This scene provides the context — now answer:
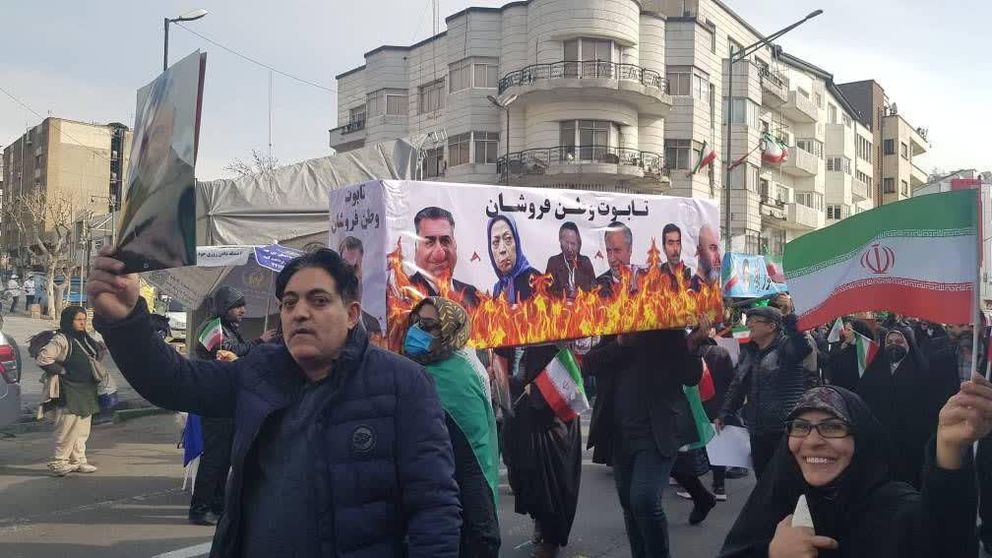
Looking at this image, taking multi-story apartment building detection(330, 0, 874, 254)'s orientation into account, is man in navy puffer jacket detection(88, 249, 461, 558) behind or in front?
in front

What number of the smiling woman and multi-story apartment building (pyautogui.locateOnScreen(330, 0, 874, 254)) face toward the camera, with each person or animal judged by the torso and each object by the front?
2

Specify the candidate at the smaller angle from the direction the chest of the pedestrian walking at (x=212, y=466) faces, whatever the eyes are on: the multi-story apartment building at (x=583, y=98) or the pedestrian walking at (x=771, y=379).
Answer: the pedestrian walking

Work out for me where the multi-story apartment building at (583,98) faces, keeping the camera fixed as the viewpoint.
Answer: facing the viewer

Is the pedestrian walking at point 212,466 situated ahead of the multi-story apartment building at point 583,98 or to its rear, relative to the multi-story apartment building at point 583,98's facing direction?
ahead

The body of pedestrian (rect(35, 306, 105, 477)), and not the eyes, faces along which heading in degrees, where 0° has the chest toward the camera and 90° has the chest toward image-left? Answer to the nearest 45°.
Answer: approximately 315°

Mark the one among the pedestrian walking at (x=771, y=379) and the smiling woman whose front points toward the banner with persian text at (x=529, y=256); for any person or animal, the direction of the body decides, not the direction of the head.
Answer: the pedestrian walking

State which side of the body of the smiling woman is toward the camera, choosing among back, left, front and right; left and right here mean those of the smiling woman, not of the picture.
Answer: front

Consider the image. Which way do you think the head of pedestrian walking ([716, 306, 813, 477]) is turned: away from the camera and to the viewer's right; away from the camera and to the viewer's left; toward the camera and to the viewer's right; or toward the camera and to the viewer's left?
toward the camera and to the viewer's left

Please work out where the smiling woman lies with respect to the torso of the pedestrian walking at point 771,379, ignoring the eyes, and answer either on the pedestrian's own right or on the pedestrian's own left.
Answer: on the pedestrian's own left

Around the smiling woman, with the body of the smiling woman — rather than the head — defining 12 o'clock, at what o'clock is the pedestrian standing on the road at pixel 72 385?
The pedestrian standing on the road is roughly at 4 o'clock from the smiling woman.
